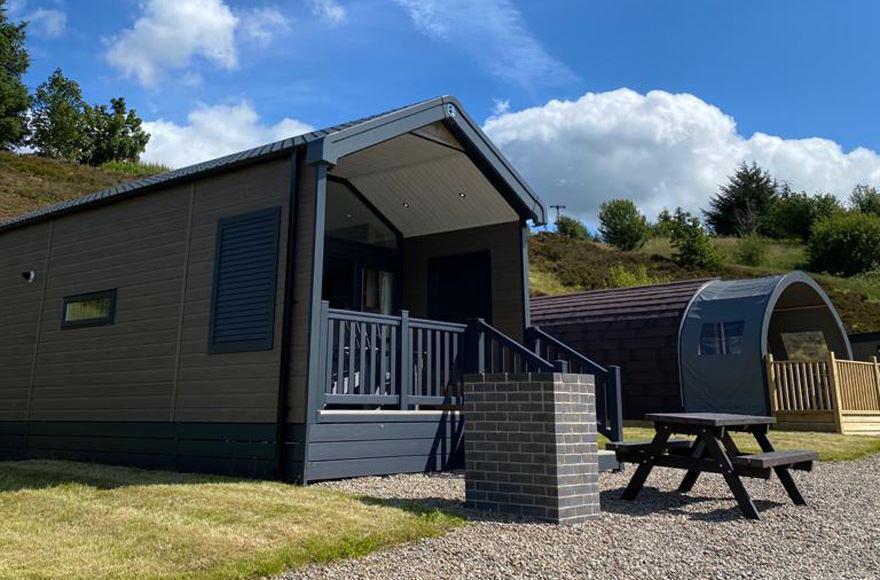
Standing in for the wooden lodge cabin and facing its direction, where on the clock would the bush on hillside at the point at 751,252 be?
The bush on hillside is roughly at 9 o'clock from the wooden lodge cabin.

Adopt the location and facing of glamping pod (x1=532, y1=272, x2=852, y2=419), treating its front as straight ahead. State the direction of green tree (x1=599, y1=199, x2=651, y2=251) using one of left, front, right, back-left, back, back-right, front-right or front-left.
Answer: back-left

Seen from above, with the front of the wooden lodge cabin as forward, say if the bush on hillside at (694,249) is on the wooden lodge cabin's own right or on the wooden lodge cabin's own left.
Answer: on the wooden lodge cabin's own left

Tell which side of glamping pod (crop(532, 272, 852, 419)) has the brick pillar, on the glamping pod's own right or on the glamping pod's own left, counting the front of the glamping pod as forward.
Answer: on the glamping pod's own right

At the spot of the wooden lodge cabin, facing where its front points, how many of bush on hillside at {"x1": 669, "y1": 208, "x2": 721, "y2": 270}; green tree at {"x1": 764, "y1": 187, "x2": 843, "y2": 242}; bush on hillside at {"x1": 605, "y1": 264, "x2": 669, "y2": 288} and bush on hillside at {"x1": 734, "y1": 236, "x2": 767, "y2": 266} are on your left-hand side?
4

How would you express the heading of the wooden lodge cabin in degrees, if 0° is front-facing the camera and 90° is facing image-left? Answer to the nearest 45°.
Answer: approximately 315°

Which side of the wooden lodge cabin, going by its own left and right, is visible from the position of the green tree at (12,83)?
back

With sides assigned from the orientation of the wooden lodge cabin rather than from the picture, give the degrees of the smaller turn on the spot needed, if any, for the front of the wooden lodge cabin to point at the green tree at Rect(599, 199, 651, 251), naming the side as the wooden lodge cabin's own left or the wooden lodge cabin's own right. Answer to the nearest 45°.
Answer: approximately 90° to the wooden lodge cabin's own left

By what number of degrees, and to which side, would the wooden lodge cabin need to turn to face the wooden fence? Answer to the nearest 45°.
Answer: approximately 45° to its left
